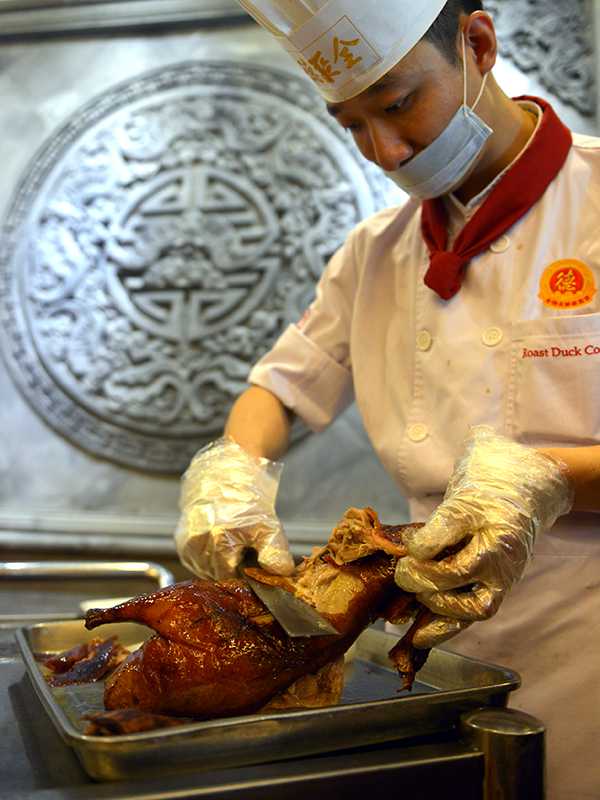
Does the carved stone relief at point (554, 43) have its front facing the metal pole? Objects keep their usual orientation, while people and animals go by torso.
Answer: yes

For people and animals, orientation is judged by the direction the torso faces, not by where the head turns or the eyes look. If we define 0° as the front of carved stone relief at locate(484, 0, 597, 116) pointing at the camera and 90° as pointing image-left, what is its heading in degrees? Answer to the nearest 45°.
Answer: approximately 0°

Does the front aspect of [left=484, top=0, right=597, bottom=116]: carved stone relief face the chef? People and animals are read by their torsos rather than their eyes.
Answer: yes

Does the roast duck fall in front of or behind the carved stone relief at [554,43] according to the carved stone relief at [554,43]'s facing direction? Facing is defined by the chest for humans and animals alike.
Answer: in front

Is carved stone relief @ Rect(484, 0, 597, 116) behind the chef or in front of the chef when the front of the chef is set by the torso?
behind

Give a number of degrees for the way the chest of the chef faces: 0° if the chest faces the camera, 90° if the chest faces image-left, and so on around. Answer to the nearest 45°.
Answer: approximately 45°

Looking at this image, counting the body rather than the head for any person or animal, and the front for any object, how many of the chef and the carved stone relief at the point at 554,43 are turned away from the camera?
0

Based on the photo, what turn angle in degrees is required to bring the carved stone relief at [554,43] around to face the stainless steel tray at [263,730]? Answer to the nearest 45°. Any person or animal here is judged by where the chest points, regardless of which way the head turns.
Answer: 0° — it already faces it

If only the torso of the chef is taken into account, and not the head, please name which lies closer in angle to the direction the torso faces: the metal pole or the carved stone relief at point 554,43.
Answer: the metal pole

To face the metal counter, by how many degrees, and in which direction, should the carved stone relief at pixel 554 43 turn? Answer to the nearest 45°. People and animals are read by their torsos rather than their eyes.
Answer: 0° — it already faces it
